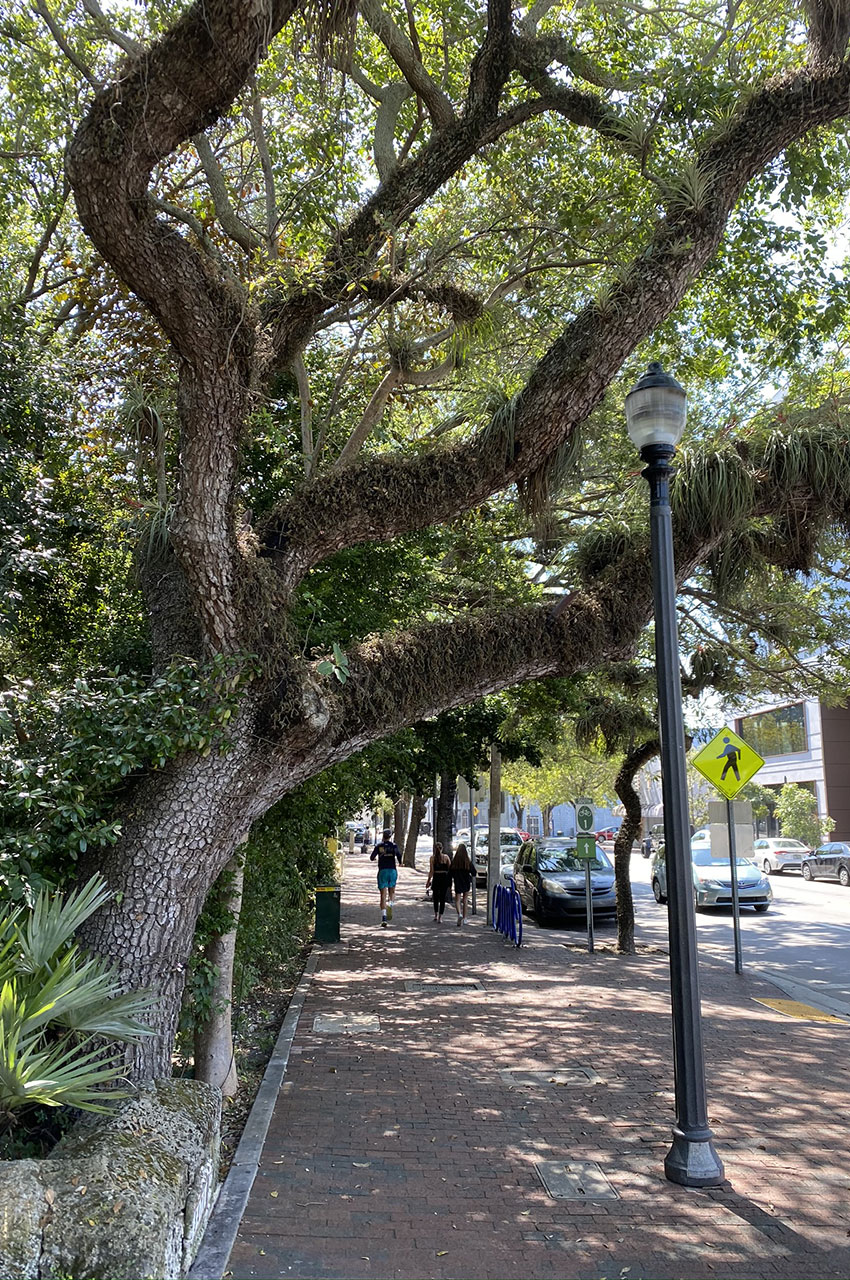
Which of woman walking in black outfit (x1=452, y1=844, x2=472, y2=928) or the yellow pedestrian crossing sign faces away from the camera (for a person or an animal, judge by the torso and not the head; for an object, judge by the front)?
the woman walking in black outfit

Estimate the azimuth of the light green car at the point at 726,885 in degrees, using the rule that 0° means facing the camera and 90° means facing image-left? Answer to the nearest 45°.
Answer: approximately 315°

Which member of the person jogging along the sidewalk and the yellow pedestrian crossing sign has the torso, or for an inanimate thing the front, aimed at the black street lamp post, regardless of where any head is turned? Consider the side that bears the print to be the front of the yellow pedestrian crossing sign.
the yellow pedestrian crossing sign

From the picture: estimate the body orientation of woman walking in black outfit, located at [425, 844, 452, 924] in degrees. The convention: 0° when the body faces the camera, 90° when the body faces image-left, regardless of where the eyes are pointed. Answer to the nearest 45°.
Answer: approximately 180°

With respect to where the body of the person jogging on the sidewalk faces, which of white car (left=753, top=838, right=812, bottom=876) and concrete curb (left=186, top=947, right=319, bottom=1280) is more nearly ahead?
the white car

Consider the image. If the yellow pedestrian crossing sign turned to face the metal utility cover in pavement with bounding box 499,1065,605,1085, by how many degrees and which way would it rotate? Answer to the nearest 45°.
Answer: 0° — it already faces it

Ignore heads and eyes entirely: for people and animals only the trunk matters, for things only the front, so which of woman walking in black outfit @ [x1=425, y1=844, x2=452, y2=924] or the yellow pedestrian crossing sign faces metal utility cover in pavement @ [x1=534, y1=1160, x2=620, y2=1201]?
the yellow pedestrian crossing sign

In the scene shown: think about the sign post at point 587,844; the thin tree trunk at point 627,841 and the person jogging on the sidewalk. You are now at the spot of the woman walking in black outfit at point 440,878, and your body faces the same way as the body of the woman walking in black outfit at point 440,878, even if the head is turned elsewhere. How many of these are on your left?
1

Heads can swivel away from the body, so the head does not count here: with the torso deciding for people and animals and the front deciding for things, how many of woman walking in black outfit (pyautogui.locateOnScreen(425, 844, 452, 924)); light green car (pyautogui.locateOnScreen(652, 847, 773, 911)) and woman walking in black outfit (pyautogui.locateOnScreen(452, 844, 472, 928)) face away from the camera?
2

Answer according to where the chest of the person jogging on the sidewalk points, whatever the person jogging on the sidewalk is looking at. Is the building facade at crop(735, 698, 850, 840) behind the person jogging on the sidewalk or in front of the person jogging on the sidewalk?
in front

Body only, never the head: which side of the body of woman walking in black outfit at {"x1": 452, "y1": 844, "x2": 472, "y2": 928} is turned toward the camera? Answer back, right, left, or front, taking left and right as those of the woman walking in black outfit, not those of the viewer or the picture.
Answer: back

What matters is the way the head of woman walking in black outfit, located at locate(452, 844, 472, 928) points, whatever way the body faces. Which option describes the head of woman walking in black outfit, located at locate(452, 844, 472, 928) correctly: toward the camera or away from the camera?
away from the camera

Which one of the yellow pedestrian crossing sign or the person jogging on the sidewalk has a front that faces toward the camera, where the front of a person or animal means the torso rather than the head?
the yellow pedestrian crossing sign

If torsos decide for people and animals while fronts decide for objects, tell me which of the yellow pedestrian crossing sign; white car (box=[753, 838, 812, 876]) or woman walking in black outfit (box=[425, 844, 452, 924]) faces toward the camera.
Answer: the yellow pedestrian crossing sign

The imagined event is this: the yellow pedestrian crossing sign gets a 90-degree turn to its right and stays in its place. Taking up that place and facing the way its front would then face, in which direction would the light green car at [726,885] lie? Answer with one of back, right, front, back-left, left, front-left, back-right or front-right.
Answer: right

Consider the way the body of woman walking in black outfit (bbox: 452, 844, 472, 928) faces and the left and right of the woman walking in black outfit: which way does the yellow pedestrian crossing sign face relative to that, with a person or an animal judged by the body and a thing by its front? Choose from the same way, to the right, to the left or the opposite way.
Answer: the opposite way

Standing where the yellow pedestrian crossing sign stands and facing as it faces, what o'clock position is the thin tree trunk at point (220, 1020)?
The thin tree trunk is roughly at 1 o'clock from the yellow pedestrian crossing sign.

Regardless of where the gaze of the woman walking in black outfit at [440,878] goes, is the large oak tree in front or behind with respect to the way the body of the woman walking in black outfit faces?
behind

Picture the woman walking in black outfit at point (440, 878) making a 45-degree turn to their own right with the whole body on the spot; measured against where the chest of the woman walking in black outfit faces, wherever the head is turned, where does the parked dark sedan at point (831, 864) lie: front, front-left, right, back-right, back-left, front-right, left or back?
front
